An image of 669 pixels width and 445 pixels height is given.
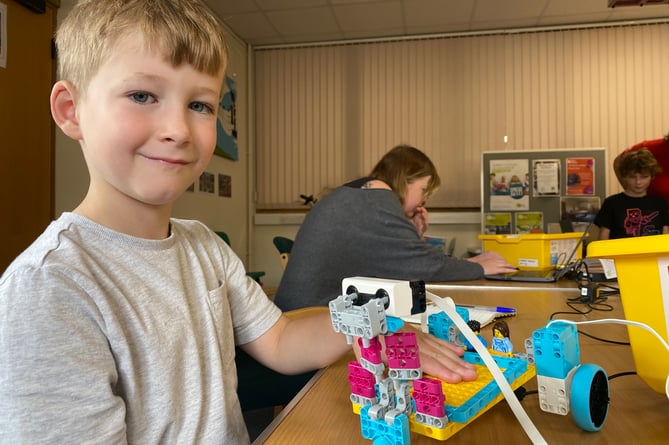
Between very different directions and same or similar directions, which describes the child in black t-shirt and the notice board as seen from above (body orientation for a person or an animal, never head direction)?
same or similar directions

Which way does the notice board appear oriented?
toward the camera

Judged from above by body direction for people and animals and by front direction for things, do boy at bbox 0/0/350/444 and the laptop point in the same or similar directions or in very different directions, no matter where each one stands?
very different directions

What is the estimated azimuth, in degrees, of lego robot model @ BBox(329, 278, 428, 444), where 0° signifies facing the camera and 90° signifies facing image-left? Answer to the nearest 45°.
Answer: approximately 45°

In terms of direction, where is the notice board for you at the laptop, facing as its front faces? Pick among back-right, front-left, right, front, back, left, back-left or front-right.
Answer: right

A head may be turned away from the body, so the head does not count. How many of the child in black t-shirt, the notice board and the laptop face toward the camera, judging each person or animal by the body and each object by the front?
2

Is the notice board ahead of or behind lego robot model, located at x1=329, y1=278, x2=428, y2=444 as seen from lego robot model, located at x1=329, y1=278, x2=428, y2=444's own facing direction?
behind

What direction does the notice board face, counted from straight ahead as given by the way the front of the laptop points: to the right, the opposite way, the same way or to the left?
to the left

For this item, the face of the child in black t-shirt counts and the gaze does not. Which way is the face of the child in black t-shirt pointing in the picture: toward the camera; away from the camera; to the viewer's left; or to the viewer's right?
toward the camera

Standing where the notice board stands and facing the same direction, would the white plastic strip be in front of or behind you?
in front

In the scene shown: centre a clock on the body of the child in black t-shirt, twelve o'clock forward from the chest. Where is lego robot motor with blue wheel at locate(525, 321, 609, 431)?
The lego robot motor with blue wheel is roughly at 12 o'clock from the child in black t-shirt.

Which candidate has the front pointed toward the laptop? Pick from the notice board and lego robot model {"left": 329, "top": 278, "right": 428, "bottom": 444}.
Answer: the notice board

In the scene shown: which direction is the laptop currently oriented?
to the viewer's left
